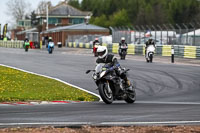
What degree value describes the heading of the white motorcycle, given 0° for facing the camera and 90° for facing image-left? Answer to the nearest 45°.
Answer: approximately 0°
